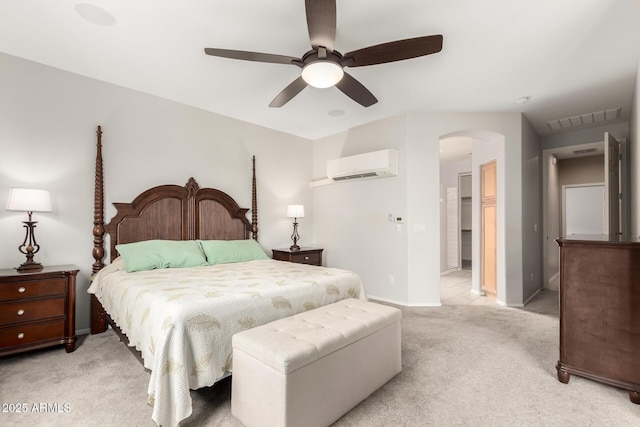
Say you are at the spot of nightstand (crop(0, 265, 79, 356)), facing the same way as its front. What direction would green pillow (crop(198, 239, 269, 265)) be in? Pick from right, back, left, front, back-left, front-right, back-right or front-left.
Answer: front-left

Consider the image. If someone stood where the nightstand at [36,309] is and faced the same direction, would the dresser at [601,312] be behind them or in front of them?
in front

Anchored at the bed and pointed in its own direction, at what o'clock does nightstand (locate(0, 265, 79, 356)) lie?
The nightstand is roughly at 5 o'clock from the bed.

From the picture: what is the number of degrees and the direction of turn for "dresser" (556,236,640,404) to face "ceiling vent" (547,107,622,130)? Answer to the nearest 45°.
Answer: approximately 45° to its right

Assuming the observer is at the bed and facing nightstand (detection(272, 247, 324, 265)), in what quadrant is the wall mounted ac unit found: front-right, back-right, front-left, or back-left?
front-right

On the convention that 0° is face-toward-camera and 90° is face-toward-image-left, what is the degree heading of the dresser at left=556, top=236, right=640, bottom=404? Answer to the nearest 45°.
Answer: approximately 135°

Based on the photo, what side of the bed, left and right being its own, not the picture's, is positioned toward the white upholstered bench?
front

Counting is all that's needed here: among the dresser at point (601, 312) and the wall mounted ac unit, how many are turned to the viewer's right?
0

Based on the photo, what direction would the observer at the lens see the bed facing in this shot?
facing the viewer and to the right of the viewer

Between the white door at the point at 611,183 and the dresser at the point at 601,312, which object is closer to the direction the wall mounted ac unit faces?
the dresser

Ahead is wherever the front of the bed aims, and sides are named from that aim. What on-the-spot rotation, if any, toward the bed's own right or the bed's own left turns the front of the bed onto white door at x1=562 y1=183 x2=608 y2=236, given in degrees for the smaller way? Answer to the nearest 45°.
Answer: approximately 45° to the bed's own left

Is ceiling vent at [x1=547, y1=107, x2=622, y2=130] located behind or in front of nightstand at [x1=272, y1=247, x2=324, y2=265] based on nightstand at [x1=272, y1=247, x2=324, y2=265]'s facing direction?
in front

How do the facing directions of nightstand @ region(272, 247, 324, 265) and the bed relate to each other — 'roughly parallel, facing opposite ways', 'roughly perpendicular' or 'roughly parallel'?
roughly parallel
